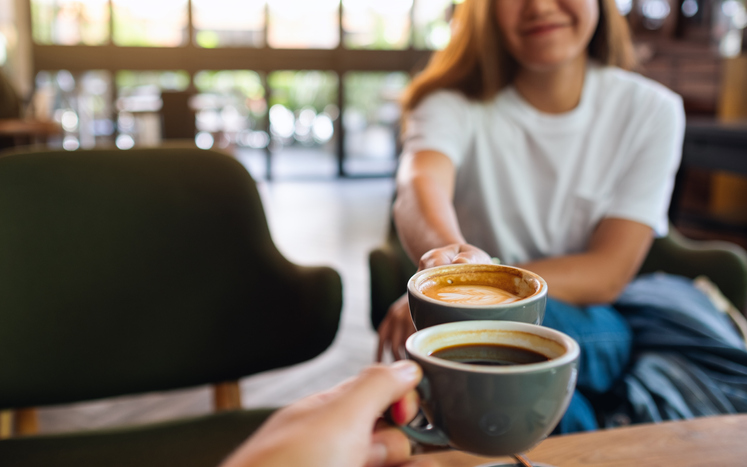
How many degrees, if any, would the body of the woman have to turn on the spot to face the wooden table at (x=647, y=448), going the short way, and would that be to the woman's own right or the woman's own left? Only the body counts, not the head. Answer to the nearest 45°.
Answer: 0° — they already face it

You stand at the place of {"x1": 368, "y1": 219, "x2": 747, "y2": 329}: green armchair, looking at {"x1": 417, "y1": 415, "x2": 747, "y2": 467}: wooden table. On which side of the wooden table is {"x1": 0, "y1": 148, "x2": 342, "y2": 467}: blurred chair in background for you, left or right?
right

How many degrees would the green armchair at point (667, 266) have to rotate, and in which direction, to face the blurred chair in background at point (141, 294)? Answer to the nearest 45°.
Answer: approximately 45° to its right

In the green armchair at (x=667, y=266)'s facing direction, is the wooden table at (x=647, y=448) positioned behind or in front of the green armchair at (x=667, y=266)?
in front

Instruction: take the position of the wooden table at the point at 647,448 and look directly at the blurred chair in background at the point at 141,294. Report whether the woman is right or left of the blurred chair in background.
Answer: right

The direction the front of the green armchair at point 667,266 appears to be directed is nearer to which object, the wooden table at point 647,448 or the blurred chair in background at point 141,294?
the wooden table

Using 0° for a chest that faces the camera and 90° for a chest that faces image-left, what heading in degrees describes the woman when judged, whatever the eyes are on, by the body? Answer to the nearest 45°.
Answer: approximately 0°
